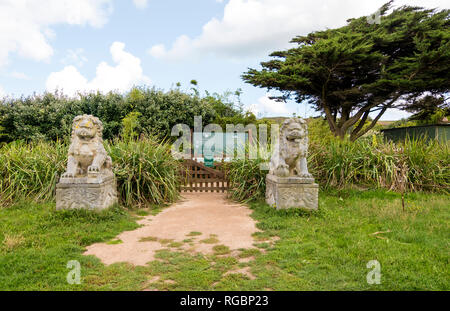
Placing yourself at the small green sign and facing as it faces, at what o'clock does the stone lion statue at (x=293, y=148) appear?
The stone lion statue is roughly at 11 o'clock from the small green sign.

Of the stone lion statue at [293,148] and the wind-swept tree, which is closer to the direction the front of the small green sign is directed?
the stone lion statue

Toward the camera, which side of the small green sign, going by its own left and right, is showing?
front

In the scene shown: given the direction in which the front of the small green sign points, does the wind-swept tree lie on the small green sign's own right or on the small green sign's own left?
on the small green sign's own left

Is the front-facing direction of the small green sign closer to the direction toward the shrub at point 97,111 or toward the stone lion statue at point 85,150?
the stone lion statue

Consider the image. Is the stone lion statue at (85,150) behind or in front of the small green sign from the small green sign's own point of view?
in front
